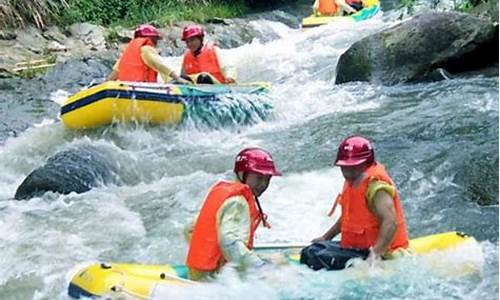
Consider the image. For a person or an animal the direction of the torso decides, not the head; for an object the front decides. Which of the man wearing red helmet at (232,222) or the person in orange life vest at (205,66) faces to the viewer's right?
the man wearing red helmet

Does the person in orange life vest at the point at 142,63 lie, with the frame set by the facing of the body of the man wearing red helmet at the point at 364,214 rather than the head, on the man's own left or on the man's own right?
on the man's own right

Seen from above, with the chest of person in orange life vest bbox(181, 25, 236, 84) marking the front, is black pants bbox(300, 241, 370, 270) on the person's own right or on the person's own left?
on the person's own left

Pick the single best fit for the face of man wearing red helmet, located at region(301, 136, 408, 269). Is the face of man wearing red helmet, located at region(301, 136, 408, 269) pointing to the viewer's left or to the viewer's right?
to the viewer's left

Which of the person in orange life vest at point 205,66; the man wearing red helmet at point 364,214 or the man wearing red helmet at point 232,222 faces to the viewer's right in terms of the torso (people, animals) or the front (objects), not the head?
the man wearing red helmet at point 232,222

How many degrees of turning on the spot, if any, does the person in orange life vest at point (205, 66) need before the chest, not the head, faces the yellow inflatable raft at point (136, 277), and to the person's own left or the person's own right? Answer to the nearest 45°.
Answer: approximately 45° to the person's own left

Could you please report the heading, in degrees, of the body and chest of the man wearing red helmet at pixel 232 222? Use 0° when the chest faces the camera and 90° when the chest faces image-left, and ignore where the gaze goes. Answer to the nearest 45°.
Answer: approximately 270°

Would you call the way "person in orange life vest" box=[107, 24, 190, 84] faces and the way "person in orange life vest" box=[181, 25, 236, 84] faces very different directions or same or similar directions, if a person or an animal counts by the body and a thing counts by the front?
very different directions

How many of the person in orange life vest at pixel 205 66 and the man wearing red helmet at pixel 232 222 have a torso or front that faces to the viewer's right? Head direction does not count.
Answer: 1
